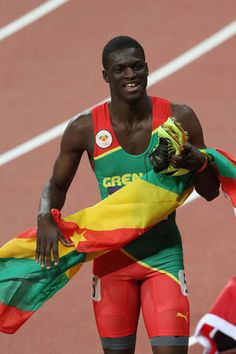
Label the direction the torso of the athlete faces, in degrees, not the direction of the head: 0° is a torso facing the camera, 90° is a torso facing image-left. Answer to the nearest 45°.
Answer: approximately 0°
